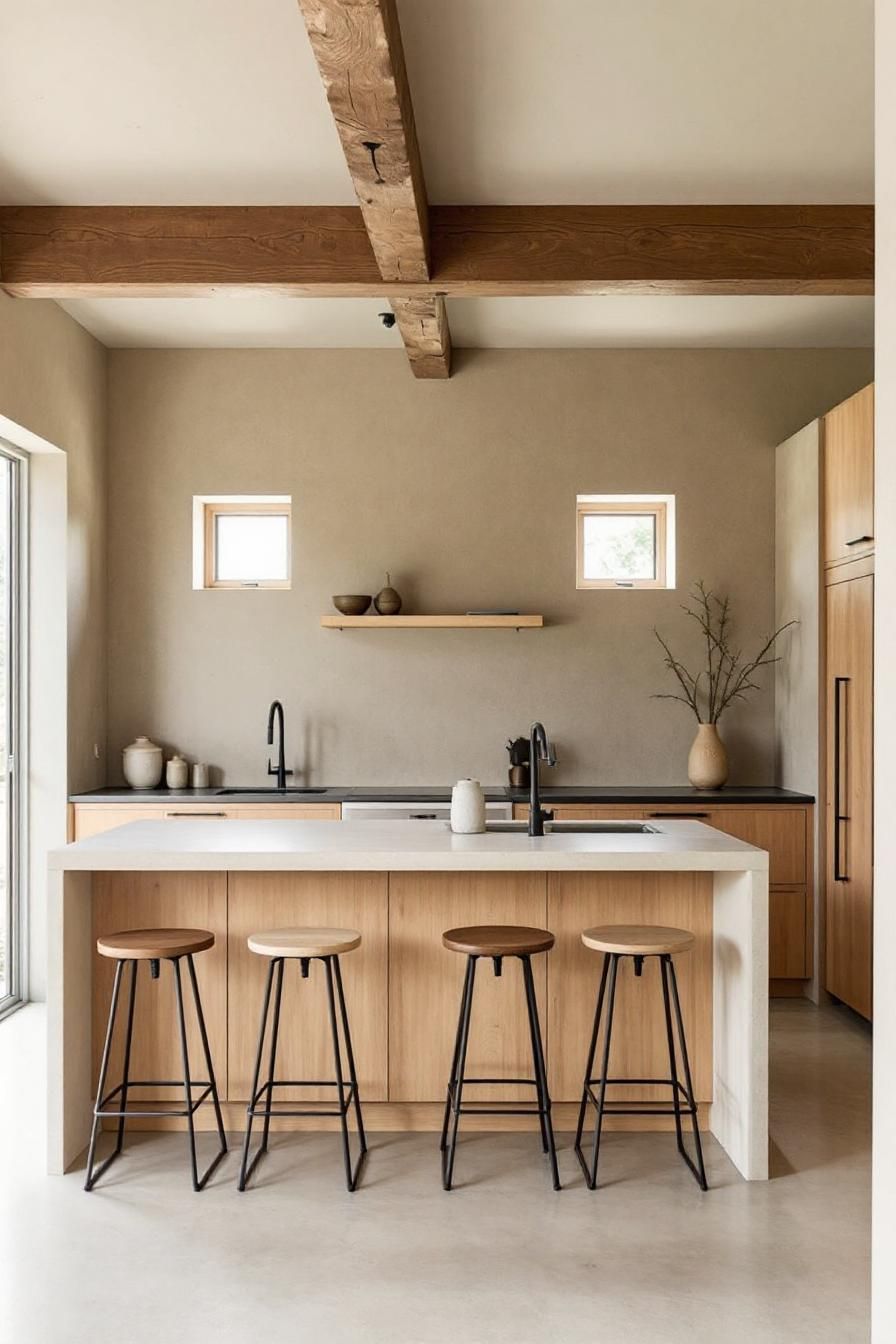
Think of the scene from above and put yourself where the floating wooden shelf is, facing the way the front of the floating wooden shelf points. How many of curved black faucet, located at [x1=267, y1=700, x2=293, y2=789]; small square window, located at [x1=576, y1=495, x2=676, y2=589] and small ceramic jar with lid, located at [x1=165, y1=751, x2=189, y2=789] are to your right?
2

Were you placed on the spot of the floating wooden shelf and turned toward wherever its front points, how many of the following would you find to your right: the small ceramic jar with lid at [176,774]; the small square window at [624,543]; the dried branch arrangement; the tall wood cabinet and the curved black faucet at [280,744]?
2

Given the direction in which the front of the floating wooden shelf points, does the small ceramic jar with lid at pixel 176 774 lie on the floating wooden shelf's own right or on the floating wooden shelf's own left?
on the floating wooden shelf's own right

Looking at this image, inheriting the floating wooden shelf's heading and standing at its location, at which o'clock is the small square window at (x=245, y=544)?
The small square window is roughly at 4 o'clock from the floating wooden shelf.

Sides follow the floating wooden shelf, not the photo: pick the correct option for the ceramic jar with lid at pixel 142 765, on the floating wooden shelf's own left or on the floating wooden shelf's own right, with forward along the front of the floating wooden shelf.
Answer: on the floating wooden shelf's own right

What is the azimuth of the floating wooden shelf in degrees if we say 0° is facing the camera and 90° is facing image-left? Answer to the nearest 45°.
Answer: approximately 0°

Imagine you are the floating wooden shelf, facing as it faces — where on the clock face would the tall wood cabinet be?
The tall wood cabinet is roughly at 10 o'clock from the floating wooden shelf.

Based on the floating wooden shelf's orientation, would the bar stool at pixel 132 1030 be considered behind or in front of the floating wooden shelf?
in front

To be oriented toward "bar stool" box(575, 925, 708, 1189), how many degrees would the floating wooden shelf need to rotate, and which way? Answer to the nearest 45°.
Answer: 0° — it already faces it

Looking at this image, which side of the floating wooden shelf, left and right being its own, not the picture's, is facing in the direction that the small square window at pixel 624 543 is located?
left
